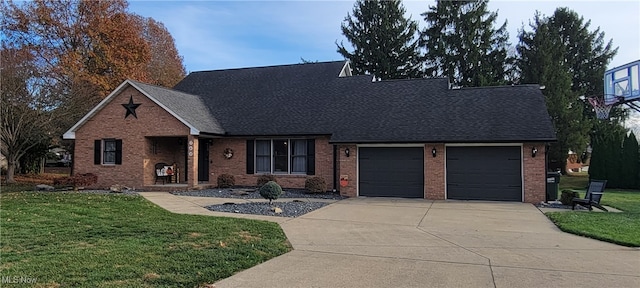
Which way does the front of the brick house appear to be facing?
toward the camera

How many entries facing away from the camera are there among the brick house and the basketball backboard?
0

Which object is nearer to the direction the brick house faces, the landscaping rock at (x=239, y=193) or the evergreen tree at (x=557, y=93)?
the landscaping rock

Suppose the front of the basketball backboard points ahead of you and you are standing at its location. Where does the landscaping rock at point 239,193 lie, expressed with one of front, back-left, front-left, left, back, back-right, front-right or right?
front

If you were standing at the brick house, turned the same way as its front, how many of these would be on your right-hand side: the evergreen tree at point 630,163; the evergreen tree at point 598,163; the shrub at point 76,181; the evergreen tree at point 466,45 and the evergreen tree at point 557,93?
1

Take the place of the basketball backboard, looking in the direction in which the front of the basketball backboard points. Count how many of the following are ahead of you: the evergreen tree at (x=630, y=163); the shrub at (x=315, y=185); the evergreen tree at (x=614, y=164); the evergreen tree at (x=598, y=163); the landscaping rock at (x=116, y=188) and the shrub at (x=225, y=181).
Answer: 3

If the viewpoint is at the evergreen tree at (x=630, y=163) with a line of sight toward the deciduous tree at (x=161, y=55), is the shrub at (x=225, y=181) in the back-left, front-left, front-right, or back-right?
front-left

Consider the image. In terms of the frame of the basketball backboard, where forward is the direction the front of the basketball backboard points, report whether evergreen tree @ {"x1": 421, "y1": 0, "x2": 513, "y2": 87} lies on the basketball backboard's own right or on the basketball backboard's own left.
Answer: on the basketball backboard's own right

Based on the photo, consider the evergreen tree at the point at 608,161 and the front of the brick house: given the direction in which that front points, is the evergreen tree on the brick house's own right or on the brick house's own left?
on the brick house's own left

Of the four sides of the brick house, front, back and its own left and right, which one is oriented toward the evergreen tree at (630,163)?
left

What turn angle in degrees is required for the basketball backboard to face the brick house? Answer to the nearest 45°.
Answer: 0° — it already faces it

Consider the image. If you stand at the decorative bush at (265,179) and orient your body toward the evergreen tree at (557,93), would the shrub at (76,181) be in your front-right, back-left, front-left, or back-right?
back-left

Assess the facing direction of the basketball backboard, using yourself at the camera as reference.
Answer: facing the viewer and to the left of the viewer

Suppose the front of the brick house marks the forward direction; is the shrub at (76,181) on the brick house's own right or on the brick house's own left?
on the brick house's own right

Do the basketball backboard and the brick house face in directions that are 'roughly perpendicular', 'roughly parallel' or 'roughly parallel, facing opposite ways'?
roughly perpendicular

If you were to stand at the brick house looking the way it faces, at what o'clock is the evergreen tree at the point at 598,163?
The evergreen tree is roughly at 8 o'clock from the brick house.

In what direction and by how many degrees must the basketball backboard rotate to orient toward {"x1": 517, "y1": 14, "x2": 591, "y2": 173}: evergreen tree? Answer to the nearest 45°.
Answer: approximately 90° to its right

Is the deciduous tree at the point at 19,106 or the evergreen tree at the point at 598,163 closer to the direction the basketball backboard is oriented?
the deciduous tree

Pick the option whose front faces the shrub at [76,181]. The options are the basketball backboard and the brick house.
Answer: the basketball backboard

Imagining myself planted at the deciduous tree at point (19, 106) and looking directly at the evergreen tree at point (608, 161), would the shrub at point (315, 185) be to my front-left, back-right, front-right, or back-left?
front-right
